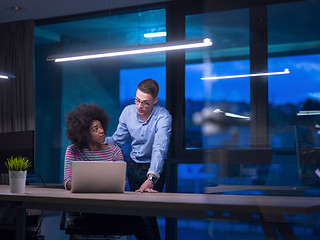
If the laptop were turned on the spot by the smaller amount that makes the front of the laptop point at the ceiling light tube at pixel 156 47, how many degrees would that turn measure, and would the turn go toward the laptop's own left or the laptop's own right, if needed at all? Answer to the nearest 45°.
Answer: approximately 45° to the laptop's own right

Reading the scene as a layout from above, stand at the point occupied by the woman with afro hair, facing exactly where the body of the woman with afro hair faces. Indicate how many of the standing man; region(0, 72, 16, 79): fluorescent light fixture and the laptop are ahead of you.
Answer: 1

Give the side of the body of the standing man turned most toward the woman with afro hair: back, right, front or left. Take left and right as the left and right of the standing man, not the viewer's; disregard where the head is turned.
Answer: right

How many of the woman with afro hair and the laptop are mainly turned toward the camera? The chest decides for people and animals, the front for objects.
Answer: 1

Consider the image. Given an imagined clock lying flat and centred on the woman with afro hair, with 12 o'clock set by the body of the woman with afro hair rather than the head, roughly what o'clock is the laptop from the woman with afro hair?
The laptop is roughly at 12 o'clock from the woman with afro hair.

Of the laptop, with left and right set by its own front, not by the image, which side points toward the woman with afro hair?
front

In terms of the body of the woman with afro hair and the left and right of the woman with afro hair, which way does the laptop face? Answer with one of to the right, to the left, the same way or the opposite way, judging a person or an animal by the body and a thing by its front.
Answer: the opposite way

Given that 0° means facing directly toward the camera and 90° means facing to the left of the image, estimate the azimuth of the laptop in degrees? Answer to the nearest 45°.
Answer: approximately 180°

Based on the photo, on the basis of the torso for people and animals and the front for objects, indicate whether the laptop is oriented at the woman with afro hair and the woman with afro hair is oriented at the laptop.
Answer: yes
